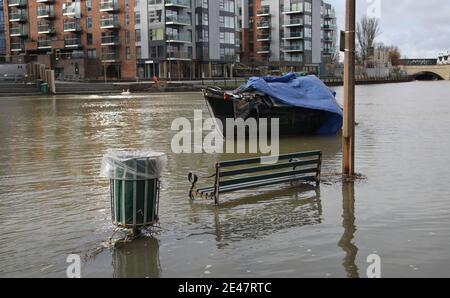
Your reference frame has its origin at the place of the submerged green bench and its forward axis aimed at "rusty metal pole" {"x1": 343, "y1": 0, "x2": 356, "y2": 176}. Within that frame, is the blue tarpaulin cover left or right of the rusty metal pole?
left

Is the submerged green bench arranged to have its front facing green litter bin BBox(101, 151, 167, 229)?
no

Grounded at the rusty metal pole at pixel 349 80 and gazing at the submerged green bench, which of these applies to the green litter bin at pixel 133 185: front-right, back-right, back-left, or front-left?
front-left

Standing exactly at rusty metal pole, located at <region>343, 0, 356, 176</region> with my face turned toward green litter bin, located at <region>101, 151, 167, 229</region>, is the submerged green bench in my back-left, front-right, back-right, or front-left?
front-right
